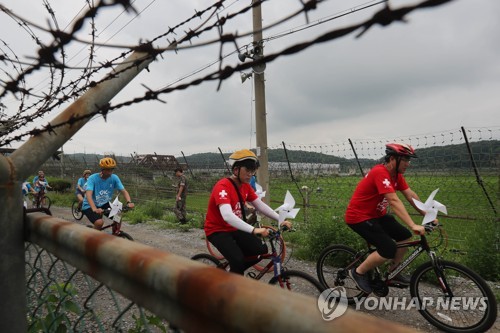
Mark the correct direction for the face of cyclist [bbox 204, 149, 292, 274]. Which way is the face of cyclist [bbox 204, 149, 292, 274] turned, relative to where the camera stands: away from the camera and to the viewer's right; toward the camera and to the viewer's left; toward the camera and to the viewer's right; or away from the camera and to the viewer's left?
toward the camera and to the viewer's right

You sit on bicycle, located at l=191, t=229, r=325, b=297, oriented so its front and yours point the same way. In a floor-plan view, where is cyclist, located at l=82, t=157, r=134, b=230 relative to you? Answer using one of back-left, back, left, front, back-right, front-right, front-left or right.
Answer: back

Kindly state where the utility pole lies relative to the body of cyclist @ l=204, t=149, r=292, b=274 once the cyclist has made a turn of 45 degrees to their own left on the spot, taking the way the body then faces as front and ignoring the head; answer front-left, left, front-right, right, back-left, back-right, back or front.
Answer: left

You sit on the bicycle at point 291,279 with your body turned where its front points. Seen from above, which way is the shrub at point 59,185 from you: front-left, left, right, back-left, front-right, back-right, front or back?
back

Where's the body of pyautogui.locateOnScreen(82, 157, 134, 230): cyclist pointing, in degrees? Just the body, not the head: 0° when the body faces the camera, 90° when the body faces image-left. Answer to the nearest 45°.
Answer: approximately 315°

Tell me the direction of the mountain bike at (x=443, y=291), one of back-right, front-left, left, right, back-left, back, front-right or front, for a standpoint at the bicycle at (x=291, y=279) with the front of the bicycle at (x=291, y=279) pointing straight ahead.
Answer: front-left

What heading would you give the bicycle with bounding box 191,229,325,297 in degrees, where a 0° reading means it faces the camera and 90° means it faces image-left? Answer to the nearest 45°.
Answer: approximately 315°

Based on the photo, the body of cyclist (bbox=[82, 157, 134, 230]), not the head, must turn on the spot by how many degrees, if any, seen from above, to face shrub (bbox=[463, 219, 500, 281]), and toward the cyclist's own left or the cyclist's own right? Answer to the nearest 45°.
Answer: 0° — they already face it

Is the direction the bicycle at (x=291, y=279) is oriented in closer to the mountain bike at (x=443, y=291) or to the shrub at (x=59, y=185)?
the mountain bike
